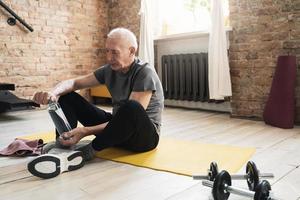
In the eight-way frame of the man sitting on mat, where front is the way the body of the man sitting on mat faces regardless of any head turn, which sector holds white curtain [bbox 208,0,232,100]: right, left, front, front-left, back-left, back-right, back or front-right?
back

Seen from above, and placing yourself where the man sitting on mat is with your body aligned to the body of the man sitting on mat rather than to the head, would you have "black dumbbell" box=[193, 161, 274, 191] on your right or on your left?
on your left

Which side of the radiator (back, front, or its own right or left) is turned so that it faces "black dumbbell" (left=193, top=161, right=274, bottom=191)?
front

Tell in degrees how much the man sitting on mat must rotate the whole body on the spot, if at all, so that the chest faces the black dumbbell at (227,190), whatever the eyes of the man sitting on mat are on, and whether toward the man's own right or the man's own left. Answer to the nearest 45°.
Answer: approximately 45° to the man's own left

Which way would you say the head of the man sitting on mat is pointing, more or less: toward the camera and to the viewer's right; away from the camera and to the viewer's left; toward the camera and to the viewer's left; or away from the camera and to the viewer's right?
toward the camera and to the viewer's left

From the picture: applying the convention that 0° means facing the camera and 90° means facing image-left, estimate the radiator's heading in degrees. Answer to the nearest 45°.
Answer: approximately 0°

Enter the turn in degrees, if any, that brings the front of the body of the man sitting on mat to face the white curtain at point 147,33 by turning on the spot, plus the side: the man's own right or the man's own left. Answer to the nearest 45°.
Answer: approximately 135° to the man's own right
